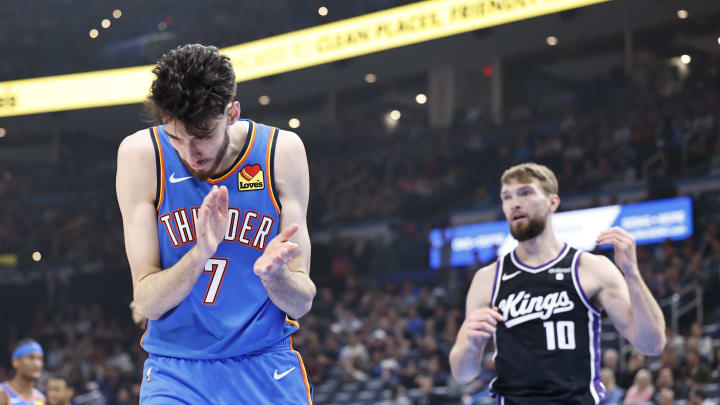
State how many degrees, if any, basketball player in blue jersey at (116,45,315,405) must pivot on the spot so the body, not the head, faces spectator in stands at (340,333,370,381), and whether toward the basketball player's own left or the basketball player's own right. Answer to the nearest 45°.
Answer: approximately 180°

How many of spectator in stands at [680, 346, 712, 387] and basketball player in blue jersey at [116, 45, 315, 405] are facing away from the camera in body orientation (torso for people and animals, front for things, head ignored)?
0

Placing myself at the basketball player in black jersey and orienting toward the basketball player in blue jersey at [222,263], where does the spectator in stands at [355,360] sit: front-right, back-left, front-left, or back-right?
back-right

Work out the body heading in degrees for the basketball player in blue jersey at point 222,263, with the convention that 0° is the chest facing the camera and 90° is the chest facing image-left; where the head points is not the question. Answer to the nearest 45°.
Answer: approximately 0°

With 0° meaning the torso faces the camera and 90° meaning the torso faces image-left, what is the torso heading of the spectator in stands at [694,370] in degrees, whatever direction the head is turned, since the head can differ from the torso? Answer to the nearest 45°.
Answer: approximately 45°

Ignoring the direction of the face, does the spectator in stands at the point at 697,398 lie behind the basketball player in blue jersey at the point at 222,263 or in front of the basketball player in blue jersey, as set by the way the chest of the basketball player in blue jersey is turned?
behind

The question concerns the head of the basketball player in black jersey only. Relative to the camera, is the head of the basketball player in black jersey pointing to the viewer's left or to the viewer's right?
to the viewer's left

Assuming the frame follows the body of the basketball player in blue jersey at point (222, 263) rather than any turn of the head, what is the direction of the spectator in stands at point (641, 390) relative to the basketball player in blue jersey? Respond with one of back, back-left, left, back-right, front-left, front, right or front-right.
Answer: back-left
